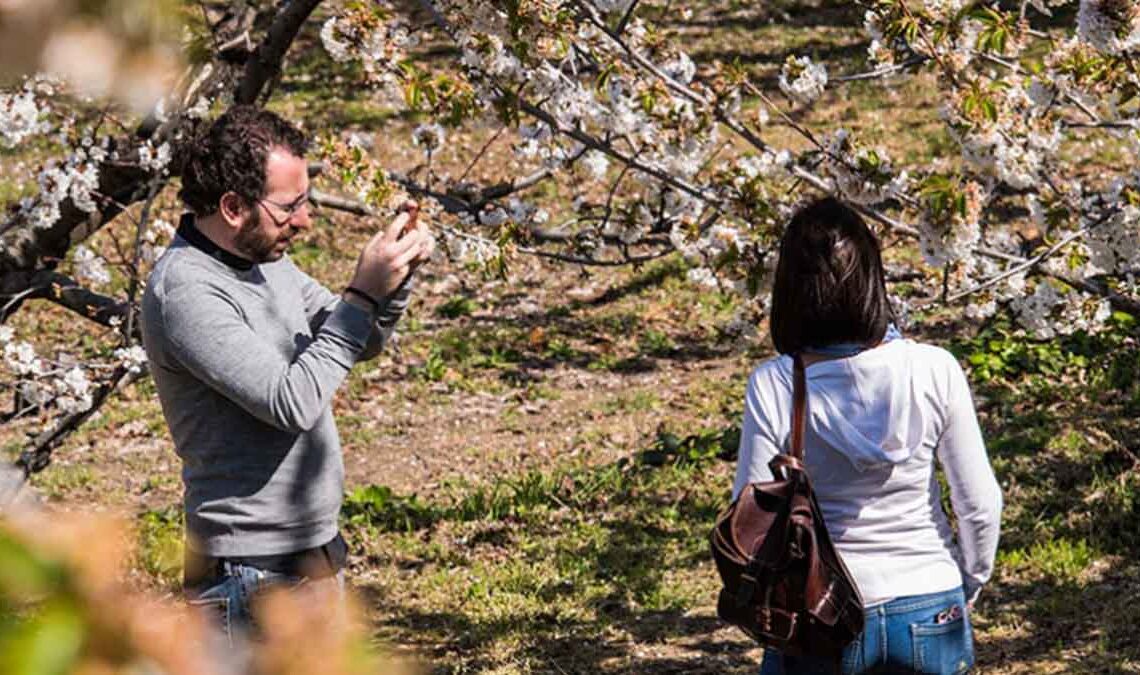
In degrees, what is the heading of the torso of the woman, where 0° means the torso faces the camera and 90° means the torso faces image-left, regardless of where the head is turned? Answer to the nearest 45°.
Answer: approximately 180°

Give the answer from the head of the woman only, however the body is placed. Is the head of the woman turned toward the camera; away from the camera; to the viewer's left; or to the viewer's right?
away from the camera

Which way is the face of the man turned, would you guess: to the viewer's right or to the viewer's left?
to the viewer's right

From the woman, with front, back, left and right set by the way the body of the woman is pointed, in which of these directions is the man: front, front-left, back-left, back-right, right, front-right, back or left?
left
